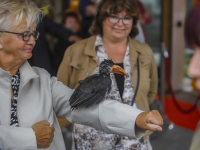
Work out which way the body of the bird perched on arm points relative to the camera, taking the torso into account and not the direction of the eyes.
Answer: to the viewer's right

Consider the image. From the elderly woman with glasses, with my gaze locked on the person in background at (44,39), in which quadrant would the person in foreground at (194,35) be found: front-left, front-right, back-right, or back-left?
back-right
